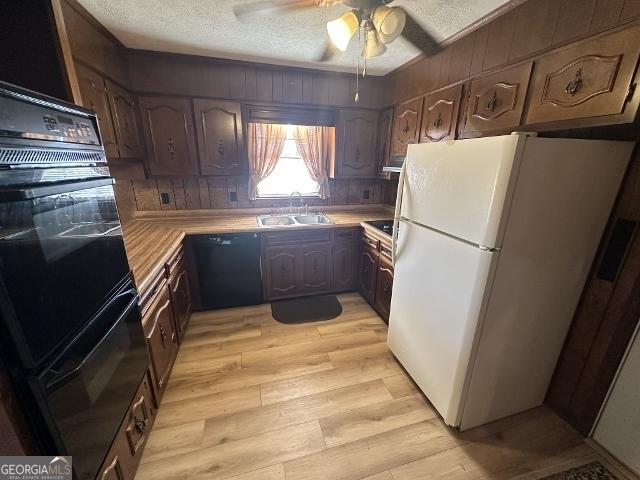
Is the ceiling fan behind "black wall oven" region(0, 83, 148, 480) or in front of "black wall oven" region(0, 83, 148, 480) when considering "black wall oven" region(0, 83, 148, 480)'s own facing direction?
in front

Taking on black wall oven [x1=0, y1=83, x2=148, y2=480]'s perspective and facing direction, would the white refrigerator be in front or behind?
in front

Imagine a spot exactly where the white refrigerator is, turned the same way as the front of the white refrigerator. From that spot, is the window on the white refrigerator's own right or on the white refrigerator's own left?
on the white refrigerator's own right

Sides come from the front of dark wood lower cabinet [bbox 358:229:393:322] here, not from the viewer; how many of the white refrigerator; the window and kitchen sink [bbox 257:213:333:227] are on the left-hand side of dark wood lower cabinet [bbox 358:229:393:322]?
1

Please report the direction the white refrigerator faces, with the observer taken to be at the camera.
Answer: facing the viewer and to the left of the viewer

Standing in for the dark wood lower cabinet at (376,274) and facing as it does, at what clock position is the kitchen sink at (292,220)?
The kitchen sink is roughly at 2 o'clock from the dark wood lower cabinet.

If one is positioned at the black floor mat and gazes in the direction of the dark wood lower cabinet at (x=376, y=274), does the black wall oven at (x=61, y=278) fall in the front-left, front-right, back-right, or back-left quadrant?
back-right

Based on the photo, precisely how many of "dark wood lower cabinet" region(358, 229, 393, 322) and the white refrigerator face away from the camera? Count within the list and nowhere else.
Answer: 0

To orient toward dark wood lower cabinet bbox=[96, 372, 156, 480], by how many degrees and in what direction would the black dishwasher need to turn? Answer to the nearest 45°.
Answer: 0° — it already faces it

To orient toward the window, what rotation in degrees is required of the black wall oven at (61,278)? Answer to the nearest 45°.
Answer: approximately 90° to its left

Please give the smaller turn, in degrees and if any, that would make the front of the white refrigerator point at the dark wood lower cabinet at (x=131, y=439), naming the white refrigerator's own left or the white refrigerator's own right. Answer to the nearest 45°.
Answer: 0° — it already faces it

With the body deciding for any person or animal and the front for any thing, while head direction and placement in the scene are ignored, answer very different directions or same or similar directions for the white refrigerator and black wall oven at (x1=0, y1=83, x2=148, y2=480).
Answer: very different directions

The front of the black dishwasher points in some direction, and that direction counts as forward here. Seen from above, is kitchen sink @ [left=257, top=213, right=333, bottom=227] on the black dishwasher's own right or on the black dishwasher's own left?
on the black dishwasher's own left

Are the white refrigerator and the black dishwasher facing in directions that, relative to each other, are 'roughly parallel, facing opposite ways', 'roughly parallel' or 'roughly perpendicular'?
roughly perpendicular

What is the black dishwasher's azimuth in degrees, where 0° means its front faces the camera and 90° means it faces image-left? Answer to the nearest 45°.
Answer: approximately 0°
